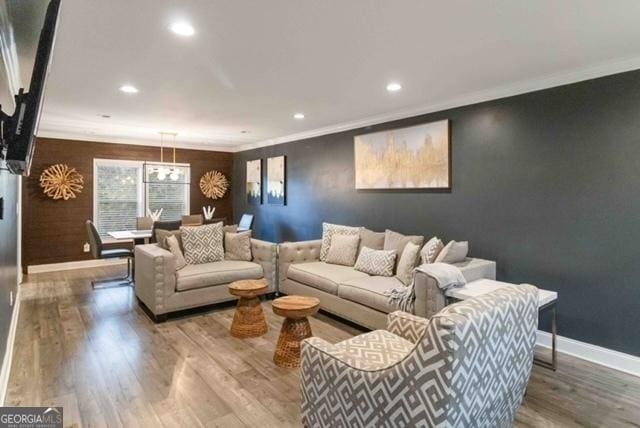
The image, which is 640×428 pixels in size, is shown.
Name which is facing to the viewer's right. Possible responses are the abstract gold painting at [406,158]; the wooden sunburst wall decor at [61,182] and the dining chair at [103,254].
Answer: the dining chair

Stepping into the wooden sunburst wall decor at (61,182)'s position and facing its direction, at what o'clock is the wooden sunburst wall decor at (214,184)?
the wooden sunburst wall decor at (214,184) is roughly at 9 o'clock from the wooden sunburst wall decor at (61,182).

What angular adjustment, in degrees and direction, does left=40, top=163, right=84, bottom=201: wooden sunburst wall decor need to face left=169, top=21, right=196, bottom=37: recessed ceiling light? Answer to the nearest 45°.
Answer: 0° — it already faces it

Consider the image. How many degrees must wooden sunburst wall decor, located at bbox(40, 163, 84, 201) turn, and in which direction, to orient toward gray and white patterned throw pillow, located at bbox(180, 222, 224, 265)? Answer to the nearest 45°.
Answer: approximately 45° to its left

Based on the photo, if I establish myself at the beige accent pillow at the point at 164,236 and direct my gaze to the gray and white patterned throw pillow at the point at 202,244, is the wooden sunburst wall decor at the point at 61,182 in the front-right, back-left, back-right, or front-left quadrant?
back-left

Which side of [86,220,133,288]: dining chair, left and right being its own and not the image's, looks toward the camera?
right

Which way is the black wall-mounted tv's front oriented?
to the viewer's right
